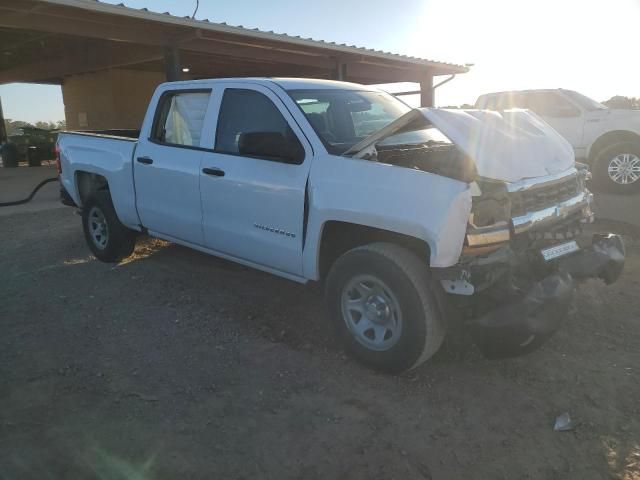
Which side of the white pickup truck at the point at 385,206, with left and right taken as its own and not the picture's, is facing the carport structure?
back

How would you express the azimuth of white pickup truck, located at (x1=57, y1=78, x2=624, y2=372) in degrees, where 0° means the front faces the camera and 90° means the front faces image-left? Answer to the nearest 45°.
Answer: approximately 315°

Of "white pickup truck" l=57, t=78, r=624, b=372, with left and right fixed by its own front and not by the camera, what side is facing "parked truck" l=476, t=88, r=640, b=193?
left
